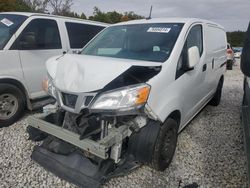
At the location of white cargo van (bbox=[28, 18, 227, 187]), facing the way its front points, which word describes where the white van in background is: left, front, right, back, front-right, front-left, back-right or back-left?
right

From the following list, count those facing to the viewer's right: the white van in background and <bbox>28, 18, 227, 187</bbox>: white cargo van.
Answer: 0

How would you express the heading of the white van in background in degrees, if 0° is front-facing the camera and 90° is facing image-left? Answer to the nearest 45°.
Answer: approximately 45°

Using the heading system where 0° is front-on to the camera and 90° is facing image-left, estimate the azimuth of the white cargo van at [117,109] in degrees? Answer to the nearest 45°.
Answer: approximately 45°

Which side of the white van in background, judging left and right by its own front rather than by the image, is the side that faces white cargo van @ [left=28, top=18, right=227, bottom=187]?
left
